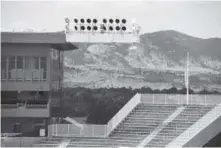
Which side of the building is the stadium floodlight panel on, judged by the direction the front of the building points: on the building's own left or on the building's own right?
on the building's own left

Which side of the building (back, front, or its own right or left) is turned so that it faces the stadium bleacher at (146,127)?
left

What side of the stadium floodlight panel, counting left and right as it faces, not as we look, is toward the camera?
front

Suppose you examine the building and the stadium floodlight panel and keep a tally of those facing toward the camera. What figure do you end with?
2

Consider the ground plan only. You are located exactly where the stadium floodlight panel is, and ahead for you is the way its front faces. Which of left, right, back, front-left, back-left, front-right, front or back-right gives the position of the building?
right
